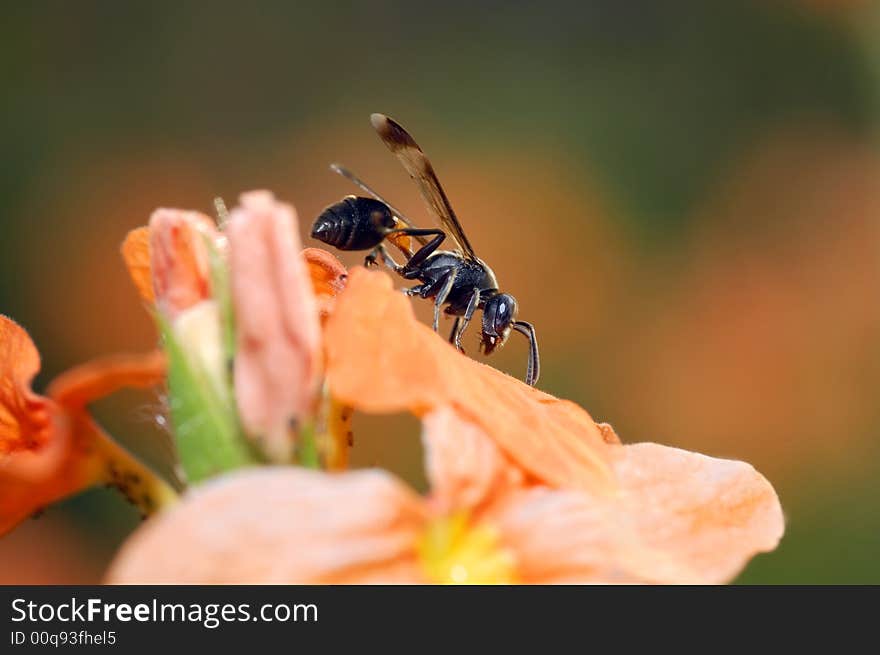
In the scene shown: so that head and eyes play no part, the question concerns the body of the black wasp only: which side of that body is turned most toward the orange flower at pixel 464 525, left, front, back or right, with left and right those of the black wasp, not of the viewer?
right

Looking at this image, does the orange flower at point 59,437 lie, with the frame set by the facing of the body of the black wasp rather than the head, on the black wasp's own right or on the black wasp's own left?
on the black wasp's own right

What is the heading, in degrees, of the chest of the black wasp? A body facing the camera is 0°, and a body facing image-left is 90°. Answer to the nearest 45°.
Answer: approximately 270°

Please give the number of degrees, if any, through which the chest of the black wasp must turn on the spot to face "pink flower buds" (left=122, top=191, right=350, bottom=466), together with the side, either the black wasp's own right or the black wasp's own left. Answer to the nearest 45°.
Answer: approximately 180°
